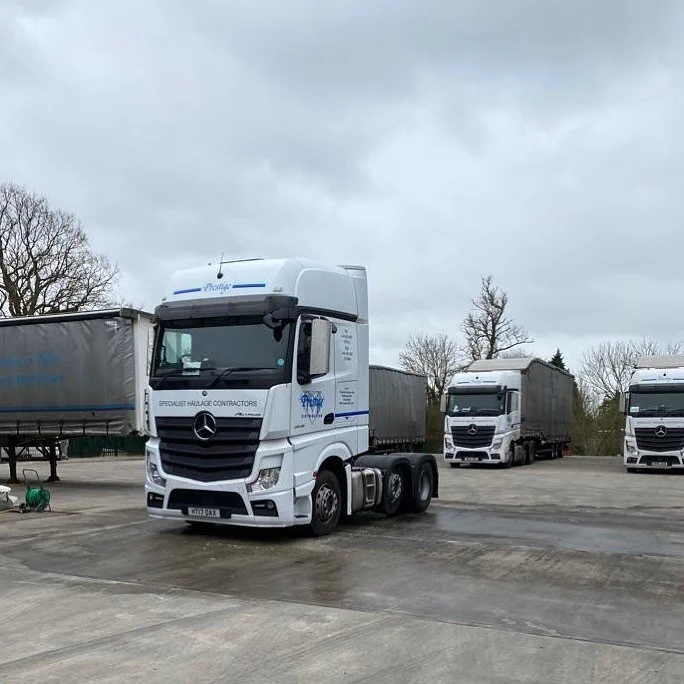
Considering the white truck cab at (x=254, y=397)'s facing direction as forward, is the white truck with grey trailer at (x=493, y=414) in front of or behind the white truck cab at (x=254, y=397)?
behind

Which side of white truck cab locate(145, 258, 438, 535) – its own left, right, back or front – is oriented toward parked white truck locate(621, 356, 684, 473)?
back

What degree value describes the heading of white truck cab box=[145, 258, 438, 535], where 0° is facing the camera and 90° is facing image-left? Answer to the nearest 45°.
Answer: approximately 45°

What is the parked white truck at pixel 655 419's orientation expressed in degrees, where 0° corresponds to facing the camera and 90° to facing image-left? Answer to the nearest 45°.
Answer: approximately 0°
